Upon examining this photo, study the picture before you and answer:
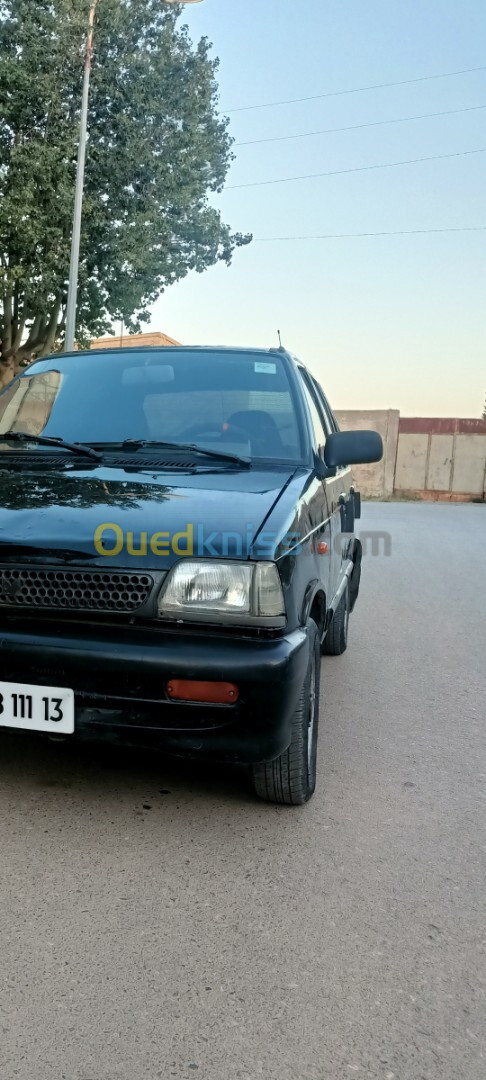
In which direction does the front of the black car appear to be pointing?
toward the camera

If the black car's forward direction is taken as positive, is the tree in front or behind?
behind

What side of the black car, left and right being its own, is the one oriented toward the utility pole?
back
